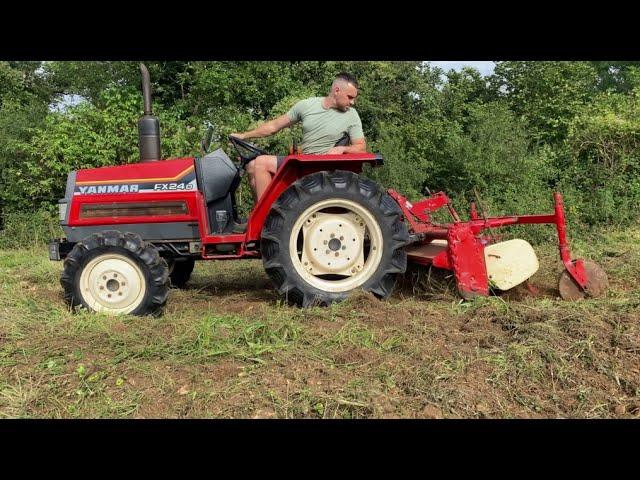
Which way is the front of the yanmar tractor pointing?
to the viewer's left

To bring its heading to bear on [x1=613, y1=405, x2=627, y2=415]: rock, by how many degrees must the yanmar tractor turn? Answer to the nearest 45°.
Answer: approximately 135° to its left

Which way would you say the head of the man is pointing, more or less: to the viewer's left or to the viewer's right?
to the viewer's right
